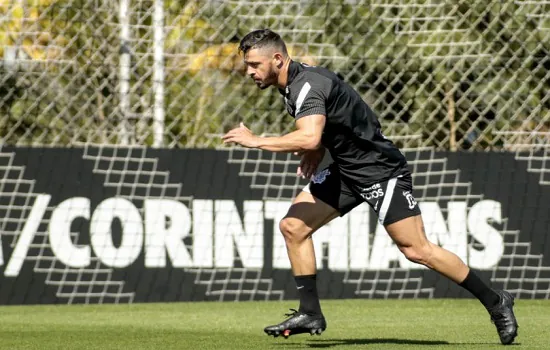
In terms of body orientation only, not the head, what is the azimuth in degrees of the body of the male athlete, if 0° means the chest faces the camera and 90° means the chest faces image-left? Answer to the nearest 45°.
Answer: approximately 90°

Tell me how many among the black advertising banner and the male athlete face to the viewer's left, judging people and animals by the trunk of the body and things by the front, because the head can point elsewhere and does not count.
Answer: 1

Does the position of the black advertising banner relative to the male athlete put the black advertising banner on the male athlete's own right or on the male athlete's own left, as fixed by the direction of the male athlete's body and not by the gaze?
on the male athlete's own right

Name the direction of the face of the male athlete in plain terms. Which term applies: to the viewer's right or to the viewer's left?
to the viewer's left

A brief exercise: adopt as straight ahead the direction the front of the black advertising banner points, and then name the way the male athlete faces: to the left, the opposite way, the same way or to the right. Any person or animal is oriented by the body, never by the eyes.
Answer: to the right

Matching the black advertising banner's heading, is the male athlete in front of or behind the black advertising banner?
in front
